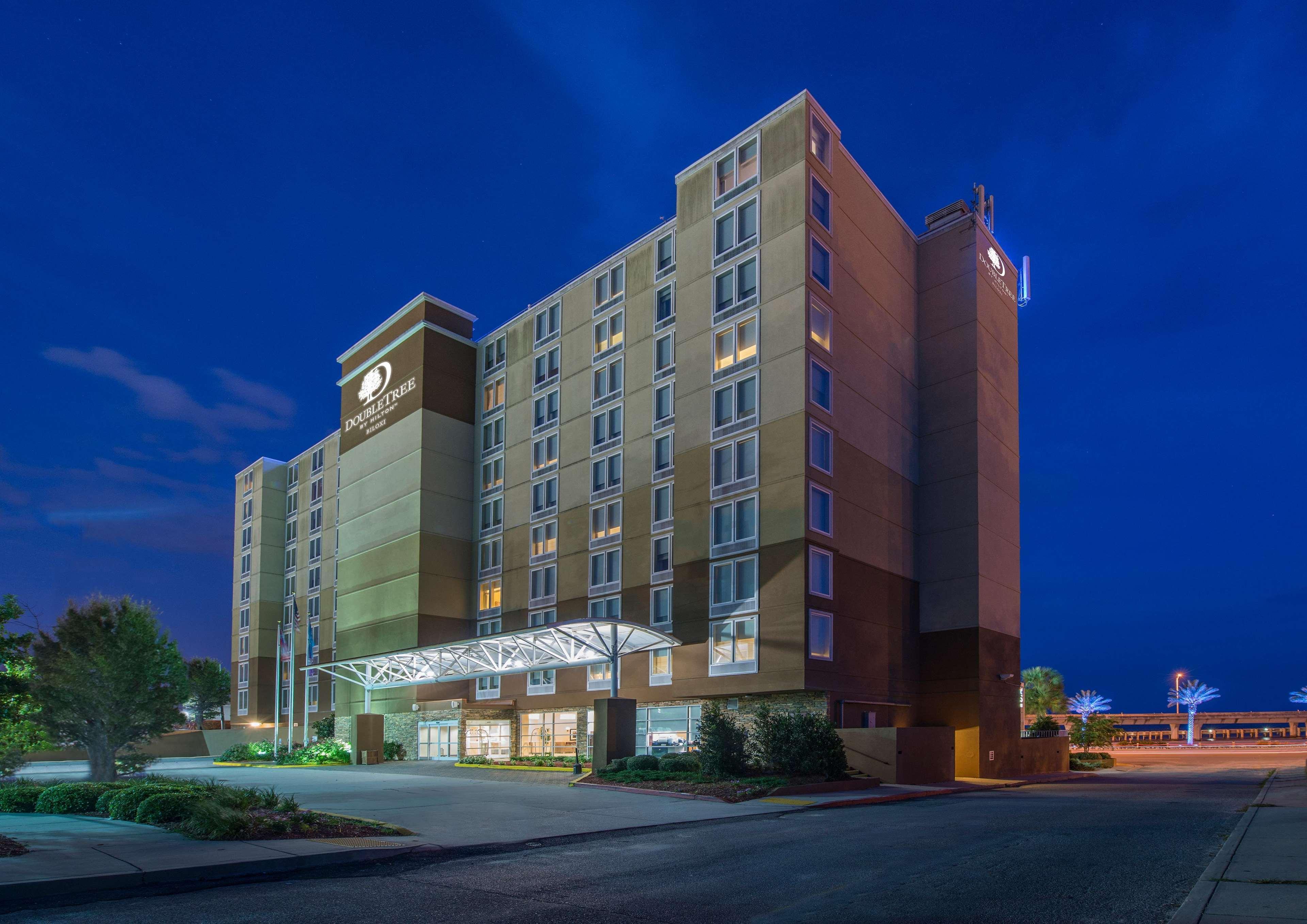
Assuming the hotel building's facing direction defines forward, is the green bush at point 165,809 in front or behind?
in front

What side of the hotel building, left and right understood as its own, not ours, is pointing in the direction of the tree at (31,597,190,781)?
front

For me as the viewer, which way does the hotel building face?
facing the viewer and to the left of the viewer

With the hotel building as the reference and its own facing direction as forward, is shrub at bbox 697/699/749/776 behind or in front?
in front

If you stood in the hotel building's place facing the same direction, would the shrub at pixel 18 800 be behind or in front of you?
in front
